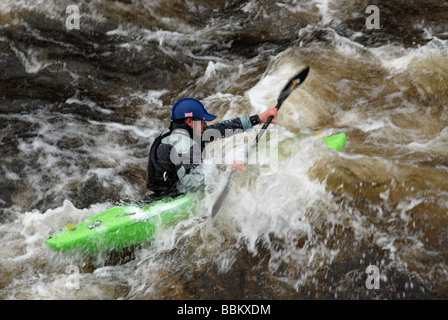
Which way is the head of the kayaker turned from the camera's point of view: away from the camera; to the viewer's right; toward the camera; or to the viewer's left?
to the viewer's right

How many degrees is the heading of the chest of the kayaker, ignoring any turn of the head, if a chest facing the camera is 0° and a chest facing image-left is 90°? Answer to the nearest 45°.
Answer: approximately 270°
